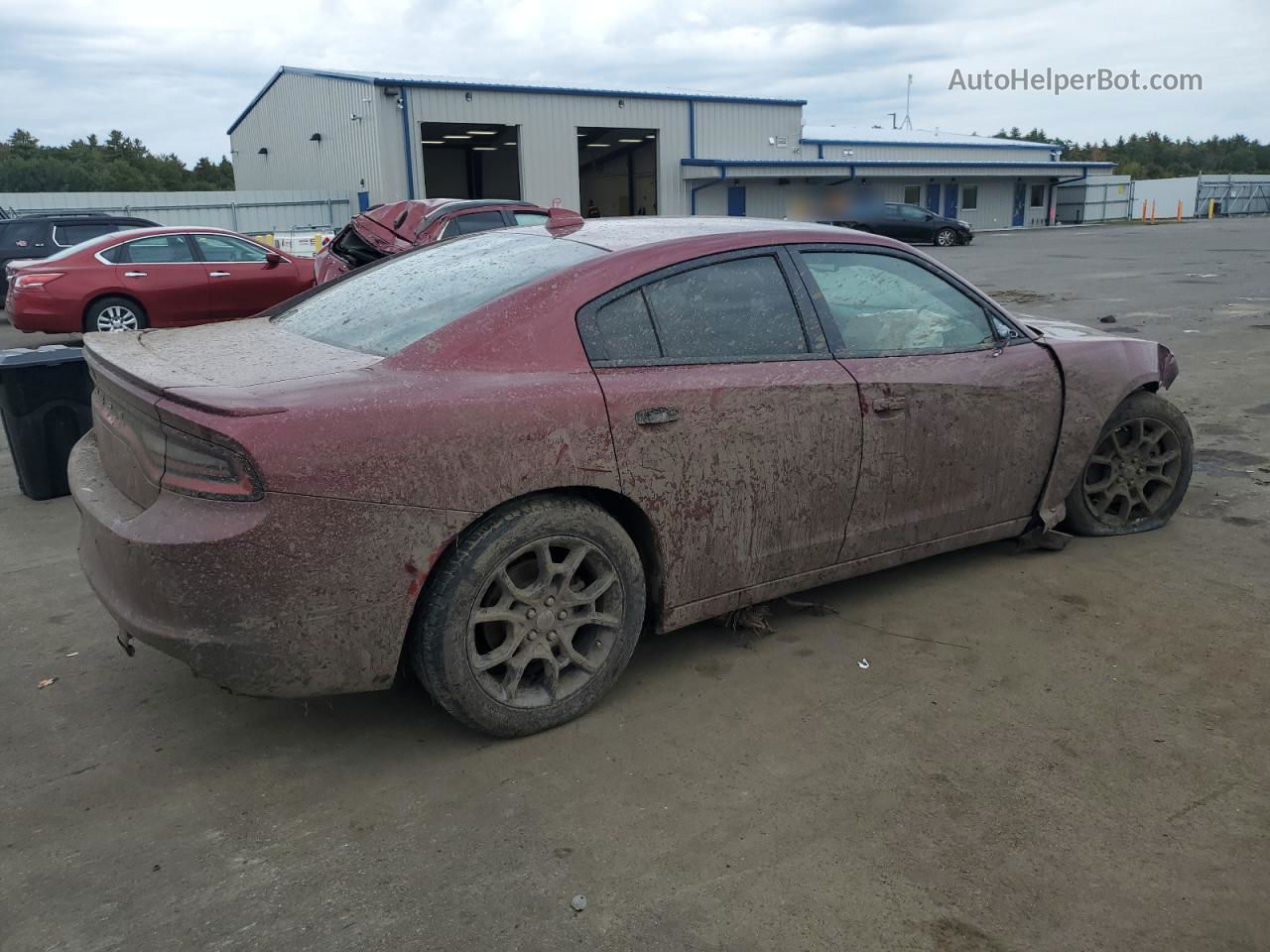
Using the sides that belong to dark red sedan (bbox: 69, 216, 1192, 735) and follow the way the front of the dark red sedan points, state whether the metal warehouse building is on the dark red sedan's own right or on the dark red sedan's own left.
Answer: on the dark red sedan's own left

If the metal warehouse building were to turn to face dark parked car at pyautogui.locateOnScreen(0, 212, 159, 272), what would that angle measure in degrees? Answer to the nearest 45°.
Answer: approximately 45° to its right

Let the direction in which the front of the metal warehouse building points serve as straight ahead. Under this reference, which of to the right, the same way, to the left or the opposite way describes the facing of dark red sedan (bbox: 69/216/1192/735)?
to the left

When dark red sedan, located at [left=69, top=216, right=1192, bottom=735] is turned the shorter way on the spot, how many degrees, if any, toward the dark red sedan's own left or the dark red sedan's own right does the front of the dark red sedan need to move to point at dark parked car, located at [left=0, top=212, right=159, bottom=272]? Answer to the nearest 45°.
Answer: approximately 90° to the dark red sedan's own left

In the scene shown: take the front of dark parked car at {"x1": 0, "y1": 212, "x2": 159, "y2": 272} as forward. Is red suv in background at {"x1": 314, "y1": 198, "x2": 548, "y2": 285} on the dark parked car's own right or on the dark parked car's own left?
on the dark parked car's own right

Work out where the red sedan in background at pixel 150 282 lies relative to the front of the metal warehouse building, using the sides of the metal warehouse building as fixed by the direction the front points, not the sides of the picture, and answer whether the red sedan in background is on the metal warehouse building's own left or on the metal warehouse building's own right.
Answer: on the metal warehouse building's own right

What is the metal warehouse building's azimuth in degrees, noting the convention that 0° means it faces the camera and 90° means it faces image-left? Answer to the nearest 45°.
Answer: approximately 315°

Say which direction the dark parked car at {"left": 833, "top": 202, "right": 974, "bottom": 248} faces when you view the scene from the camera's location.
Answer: facing to the right of the viewer

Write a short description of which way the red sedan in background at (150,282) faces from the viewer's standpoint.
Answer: facing to the right of the viewer
